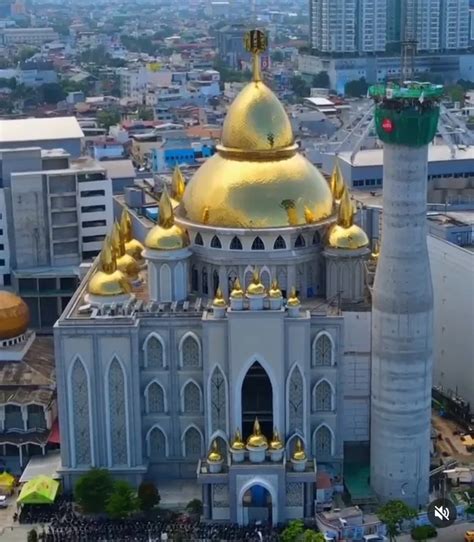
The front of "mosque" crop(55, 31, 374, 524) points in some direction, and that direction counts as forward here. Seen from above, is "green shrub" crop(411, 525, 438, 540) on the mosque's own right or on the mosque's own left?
on the mosque's own left

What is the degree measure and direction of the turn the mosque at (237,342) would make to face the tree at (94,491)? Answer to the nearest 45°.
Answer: approximately 45° to its right

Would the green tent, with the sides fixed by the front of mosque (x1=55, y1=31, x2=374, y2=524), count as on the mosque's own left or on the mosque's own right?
on the mosque's own right

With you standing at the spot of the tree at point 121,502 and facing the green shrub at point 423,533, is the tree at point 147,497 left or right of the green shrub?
left

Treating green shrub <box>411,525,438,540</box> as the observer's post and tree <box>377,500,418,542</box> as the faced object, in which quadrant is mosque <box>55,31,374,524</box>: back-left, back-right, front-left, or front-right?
front-right

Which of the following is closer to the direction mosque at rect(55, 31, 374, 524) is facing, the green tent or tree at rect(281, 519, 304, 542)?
the tree

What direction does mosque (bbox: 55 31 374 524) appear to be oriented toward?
toward the camera

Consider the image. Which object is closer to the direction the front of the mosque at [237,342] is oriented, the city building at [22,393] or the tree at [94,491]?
the tree

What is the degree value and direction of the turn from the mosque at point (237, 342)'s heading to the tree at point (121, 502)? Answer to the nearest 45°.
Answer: approximately 45° to its right

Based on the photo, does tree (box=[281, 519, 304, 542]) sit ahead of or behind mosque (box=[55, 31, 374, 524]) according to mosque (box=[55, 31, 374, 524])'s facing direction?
ahead

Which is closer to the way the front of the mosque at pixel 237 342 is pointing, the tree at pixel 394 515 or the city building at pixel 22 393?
the tree

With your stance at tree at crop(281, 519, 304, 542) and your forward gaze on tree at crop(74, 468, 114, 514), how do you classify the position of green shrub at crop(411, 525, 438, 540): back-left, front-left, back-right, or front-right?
back-right

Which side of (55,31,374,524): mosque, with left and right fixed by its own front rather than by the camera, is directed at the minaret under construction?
left
